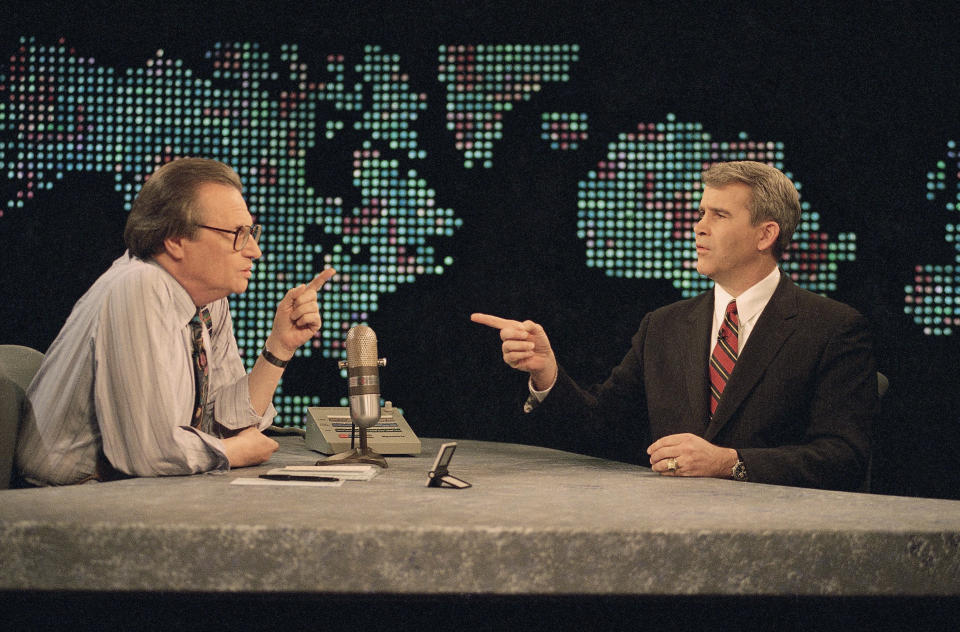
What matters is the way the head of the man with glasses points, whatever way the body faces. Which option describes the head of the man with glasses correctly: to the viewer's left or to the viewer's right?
to the viewer's right

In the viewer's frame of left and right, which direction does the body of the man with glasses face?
facing to the right of the viewer

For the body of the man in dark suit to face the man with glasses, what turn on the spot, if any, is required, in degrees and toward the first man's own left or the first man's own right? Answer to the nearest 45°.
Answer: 0° — they already face them

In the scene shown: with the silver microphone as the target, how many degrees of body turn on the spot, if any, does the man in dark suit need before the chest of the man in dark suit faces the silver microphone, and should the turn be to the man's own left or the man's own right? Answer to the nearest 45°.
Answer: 0° — they already face it

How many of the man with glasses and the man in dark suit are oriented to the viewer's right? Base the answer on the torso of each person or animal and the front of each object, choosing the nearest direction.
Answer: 1

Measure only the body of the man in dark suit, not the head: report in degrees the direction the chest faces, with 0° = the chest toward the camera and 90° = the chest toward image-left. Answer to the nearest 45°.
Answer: approximately 45°
